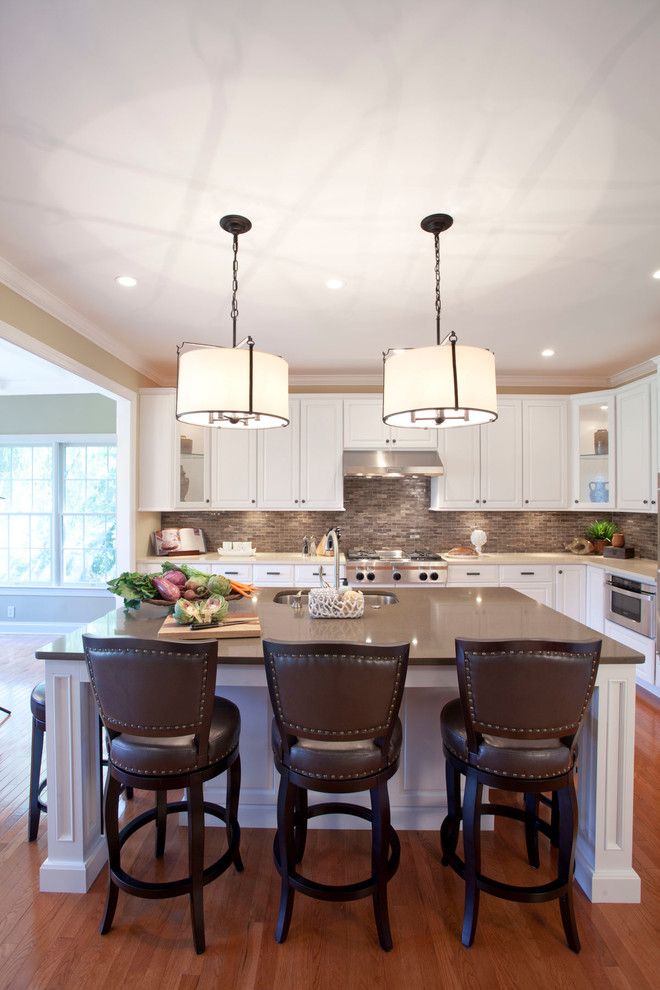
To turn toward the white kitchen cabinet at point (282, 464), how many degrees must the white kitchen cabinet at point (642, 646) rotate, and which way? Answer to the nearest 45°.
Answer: approximately 45° to its right

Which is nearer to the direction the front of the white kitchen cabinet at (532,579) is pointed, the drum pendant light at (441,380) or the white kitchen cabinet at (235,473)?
the drum pendant light

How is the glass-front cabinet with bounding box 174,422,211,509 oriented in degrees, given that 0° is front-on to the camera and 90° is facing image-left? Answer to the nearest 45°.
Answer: approximately 0°

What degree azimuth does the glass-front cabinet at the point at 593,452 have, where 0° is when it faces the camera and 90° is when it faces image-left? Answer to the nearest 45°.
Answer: approximately 0°
